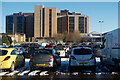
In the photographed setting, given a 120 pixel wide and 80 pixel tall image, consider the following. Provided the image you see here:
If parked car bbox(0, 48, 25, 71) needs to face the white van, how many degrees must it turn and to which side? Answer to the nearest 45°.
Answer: approximately 45° to its right

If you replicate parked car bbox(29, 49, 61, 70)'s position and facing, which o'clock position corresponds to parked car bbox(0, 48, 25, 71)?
parked car bbox(0, 48, 25, 71) is roughly at 9 o'clock from parked car bbox(29, 49, 61, 70).

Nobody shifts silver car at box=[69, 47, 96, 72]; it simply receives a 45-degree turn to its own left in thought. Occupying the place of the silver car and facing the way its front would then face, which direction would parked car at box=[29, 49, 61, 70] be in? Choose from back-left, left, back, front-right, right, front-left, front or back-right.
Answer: front-left

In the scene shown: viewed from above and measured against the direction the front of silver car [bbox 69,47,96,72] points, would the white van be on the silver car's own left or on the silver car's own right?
on the silver car's own right

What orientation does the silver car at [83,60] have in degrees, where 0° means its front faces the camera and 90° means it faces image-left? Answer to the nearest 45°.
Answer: approximately 180°

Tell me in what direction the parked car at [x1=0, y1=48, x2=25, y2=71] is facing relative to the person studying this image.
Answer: facing away from the viewer and to the right of the viewer

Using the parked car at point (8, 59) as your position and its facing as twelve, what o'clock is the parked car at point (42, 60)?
the parked car at point (42, 60) is roughly at 2 o'clock from the parked car at point (8, 59).

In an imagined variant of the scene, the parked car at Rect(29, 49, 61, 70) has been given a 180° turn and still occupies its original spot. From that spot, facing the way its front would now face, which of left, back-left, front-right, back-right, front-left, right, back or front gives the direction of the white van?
left

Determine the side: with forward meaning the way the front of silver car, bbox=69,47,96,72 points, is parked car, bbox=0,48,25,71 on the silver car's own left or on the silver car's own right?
on the silver car's own left

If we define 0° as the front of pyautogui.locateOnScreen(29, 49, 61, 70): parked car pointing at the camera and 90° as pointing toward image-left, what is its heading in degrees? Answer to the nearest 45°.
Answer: approximately 180°
